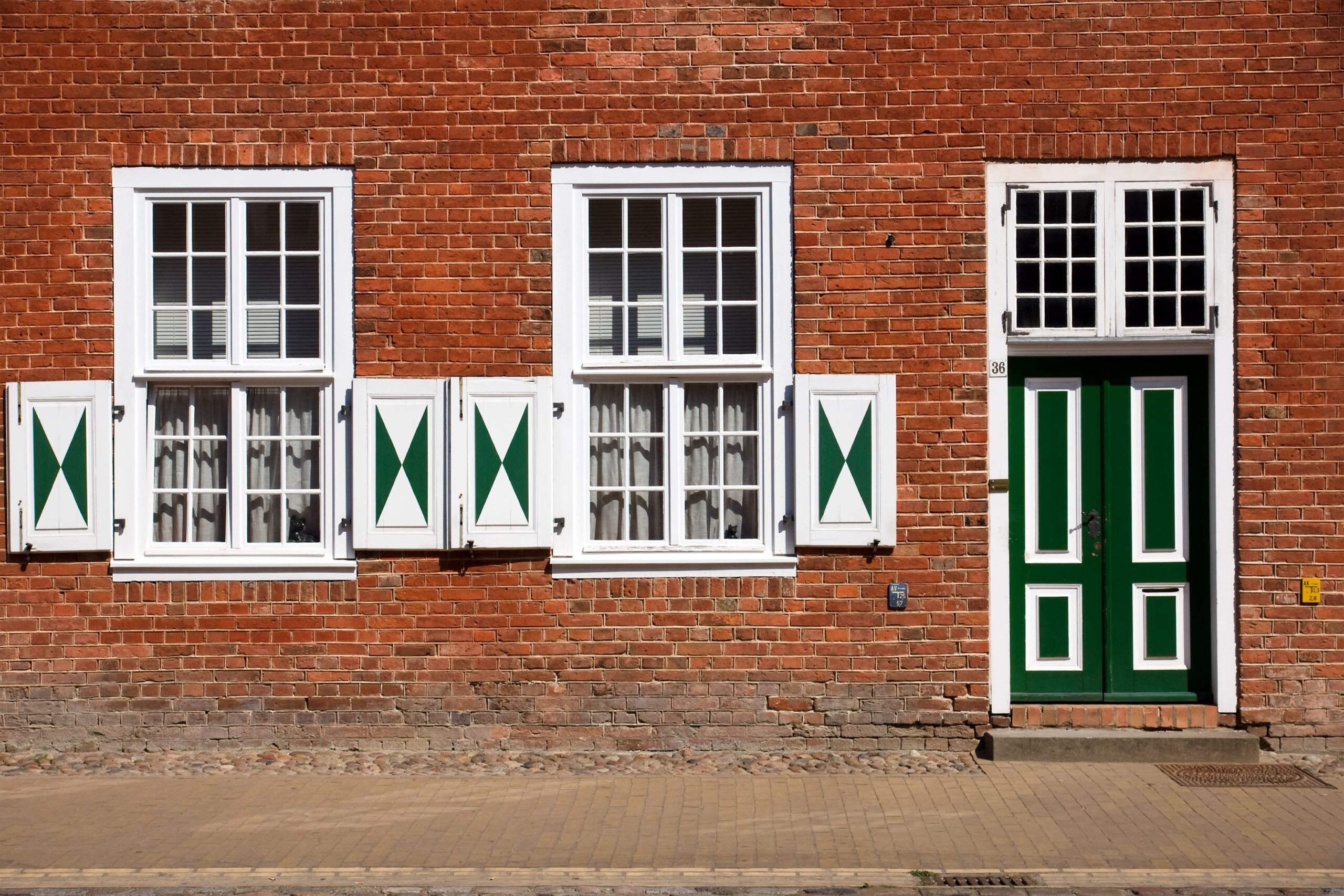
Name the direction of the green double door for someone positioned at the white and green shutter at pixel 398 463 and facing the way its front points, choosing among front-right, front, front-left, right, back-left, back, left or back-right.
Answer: left

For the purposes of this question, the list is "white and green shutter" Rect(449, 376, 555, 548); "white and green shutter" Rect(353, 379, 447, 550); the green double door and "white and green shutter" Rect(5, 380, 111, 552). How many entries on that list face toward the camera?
4

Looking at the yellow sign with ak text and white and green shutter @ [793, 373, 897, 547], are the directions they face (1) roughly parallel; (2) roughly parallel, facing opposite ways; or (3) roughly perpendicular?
roughly parallel

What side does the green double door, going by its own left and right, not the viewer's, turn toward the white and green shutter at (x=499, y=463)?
right

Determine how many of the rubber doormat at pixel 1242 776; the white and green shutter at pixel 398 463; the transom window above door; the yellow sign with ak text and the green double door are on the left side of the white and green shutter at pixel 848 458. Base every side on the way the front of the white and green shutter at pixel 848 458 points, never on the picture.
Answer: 4

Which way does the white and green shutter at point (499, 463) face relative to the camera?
toward the camera

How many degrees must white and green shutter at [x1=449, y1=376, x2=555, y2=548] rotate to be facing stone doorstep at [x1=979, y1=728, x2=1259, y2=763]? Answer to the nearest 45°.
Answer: approximately 90° to its left

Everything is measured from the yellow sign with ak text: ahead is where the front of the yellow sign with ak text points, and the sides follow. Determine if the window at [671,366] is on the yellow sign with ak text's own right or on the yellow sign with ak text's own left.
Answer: on the yellow sign with ak text's own right

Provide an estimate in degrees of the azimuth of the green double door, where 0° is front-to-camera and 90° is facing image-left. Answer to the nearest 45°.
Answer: approximately 0°

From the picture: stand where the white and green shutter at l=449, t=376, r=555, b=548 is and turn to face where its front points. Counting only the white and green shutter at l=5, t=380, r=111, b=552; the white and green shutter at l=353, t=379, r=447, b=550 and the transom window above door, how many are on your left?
1

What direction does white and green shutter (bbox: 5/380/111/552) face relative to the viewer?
toward the camera

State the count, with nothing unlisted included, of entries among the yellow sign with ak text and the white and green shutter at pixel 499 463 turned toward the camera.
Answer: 2

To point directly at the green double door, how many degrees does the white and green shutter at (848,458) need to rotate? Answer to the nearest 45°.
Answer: approximately 90° to its left
